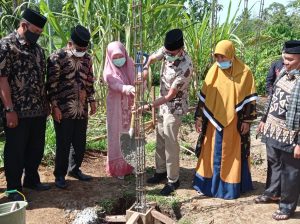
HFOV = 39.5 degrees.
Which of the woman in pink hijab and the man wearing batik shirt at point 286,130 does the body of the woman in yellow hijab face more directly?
the woman in pink hijab

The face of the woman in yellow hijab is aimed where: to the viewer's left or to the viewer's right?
to the viewer's left

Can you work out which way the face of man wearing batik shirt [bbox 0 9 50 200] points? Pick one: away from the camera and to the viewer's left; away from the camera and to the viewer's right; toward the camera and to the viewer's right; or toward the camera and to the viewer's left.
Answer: toward the camera and to the viewer's right

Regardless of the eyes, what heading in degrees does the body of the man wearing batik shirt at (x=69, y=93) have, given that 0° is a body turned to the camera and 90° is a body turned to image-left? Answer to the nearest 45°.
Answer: approximately 315°

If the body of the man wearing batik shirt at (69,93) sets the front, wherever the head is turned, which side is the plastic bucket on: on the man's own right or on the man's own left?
on the man's own right

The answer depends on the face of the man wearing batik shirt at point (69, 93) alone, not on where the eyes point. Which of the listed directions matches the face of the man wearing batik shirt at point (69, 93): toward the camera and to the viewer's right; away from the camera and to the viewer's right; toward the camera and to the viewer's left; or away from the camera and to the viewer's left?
toward the camera and to the viewer's right

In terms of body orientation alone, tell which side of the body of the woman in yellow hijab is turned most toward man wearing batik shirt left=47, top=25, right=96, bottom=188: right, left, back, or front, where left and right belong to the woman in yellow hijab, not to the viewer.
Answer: right

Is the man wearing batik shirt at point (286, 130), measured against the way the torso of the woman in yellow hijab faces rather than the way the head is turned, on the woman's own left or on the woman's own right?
on the woman's own left
